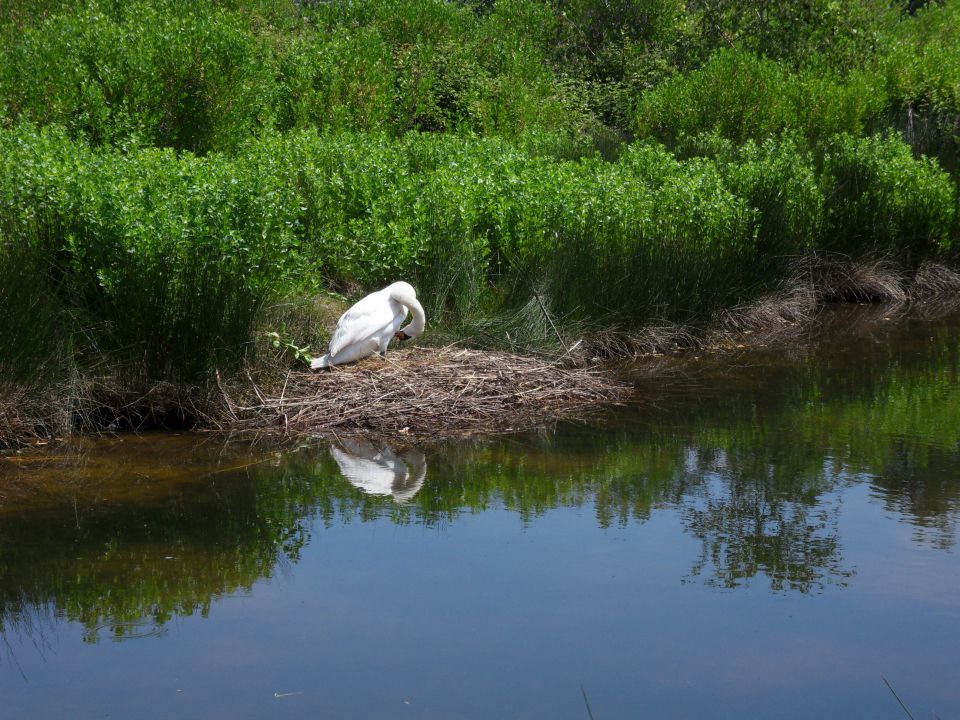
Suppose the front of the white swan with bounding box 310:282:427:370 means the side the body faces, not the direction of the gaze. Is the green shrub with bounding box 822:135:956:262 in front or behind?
in front

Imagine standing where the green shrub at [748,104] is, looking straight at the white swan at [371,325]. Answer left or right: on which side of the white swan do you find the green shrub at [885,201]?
left

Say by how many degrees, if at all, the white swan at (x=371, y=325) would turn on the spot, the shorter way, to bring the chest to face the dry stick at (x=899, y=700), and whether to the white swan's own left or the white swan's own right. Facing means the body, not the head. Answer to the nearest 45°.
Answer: approximately 90° to the white swan's own right

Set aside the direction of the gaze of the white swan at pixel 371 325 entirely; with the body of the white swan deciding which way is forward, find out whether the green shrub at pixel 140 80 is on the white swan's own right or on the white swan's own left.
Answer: on the white swan's own left

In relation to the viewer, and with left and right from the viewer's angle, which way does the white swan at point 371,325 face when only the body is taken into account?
facing to the right of the viewer

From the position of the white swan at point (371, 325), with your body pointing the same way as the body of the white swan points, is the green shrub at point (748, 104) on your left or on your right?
on your left

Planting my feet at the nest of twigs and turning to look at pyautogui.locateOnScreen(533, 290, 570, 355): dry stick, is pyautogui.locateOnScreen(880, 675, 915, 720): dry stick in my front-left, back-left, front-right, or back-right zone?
back-right

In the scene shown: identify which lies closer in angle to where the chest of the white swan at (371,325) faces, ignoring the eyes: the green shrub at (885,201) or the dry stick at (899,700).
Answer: the green shrub
